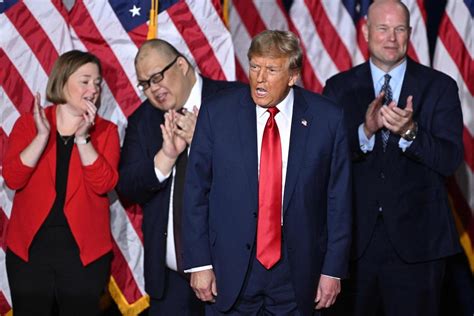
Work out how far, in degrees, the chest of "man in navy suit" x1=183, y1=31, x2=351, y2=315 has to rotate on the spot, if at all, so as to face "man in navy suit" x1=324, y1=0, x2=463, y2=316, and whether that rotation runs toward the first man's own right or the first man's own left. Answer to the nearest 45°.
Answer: approximately 135° to the first man's own left

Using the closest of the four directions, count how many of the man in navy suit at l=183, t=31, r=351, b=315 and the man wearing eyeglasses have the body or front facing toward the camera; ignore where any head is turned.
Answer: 2

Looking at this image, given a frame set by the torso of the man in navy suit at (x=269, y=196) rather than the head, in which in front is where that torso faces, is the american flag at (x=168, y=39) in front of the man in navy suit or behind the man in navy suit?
behind

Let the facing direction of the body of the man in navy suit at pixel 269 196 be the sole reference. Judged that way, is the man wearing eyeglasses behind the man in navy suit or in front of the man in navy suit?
behind

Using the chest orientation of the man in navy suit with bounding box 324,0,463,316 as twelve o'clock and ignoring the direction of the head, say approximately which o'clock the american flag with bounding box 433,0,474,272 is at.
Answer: The american flag is roughly at 7 o'clock from the man in navy suit.

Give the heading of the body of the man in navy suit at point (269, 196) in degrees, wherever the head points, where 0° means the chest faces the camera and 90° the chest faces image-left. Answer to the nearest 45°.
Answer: approximately 0°

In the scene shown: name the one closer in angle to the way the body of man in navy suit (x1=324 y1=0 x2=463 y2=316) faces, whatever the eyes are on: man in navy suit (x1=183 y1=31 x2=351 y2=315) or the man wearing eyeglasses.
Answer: the man in navy suit
